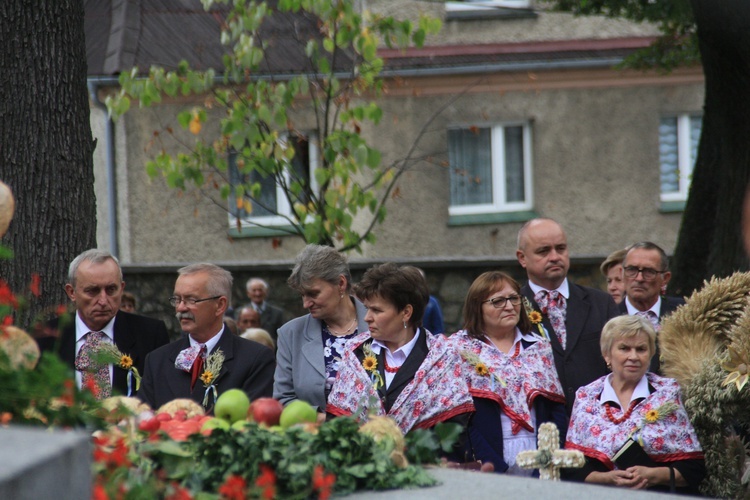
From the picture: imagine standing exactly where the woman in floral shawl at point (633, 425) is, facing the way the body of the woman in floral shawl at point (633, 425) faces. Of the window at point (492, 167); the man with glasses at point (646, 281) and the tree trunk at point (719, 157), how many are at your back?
3

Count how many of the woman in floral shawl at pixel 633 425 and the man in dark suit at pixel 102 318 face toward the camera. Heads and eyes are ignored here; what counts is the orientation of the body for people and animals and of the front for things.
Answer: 2

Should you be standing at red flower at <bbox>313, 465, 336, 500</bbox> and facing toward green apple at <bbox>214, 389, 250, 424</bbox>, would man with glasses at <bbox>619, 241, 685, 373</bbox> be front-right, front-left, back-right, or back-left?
front-right

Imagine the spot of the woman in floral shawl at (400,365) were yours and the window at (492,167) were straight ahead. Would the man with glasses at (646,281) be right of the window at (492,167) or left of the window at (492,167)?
right

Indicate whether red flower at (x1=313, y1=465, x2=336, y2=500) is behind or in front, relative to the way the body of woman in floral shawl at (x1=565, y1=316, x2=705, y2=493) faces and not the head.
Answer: in front

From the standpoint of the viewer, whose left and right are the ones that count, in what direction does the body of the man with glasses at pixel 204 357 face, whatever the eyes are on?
facing the viewer and to the left of the viewer

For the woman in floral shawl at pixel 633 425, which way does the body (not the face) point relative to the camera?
toward the camera

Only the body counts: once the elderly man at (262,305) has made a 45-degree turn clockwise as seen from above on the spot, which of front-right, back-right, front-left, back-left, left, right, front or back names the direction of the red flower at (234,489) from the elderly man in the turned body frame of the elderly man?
left

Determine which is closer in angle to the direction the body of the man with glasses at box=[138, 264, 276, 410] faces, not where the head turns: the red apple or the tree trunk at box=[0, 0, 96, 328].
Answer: the red apple

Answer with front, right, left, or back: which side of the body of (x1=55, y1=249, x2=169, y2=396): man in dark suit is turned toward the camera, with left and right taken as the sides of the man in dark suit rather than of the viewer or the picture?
front

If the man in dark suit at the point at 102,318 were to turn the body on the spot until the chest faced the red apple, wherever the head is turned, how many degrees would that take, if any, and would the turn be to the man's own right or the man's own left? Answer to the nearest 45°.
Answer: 0° — they already face it

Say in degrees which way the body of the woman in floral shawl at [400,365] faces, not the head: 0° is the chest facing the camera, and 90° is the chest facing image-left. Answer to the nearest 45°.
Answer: approximately 45°

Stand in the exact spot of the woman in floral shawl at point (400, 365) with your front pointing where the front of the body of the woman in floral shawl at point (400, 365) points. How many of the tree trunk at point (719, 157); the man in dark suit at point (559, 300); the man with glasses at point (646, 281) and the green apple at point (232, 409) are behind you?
3

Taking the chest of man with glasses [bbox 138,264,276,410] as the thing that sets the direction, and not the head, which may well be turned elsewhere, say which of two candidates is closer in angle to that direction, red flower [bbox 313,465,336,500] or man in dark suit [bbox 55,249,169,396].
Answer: the red flower
